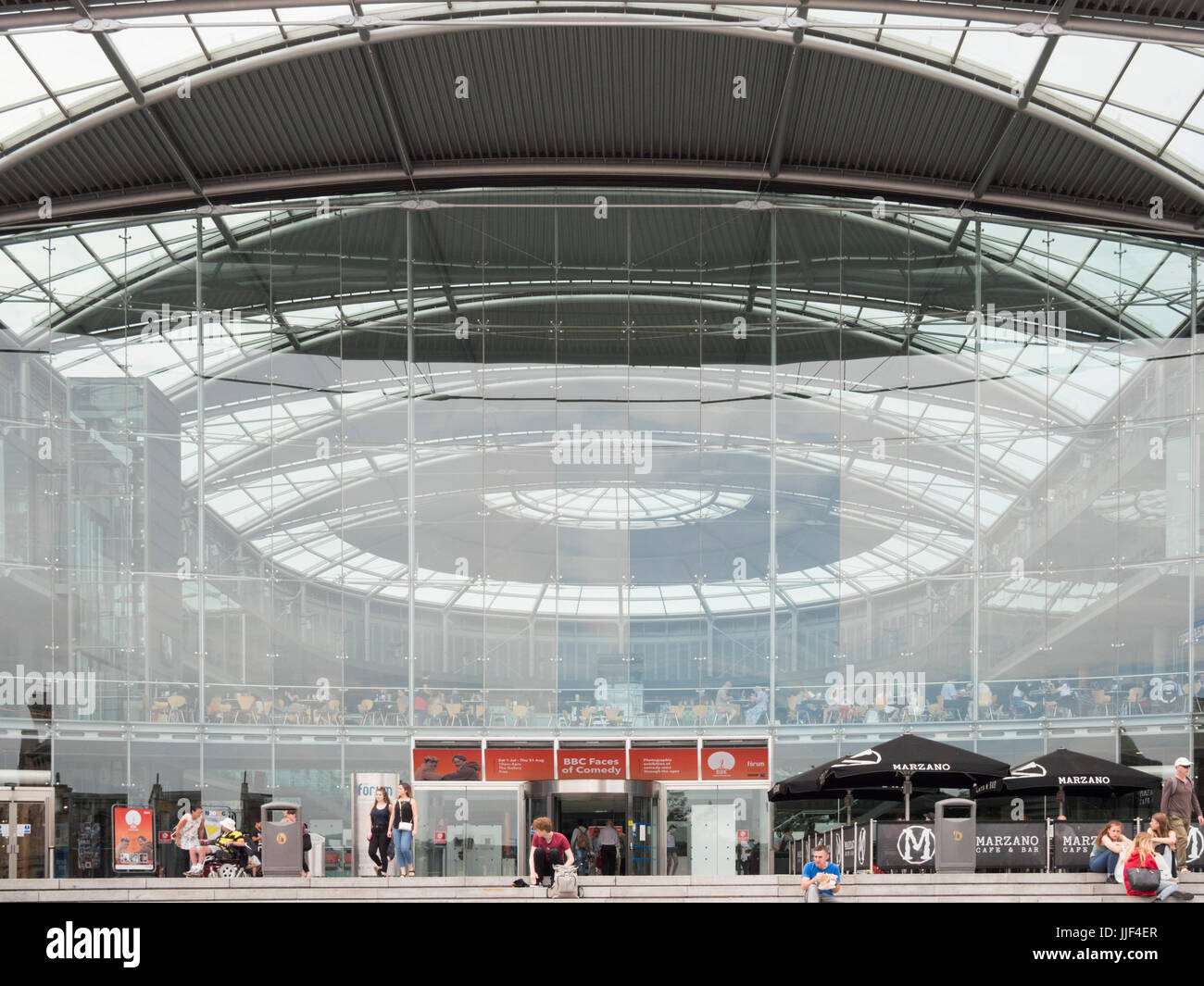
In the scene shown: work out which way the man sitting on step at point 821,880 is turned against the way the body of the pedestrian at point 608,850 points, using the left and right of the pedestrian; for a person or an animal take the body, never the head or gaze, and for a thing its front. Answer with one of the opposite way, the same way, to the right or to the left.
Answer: the opposite way

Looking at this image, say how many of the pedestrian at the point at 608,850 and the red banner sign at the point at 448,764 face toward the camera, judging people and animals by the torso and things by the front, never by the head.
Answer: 1

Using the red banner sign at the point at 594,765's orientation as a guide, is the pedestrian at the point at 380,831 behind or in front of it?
in front

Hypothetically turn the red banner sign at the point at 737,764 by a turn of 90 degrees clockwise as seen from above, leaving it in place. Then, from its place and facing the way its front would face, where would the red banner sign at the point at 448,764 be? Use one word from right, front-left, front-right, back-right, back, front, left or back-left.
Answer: front

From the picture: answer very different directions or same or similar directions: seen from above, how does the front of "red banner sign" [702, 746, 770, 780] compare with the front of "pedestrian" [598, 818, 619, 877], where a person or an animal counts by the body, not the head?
very different directions

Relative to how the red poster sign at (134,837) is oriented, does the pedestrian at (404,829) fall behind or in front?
in front

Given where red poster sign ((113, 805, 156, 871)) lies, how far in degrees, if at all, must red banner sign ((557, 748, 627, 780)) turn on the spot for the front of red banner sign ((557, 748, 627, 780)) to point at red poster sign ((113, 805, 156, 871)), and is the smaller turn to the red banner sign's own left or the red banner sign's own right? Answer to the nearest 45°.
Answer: approximately 90° to the red banner sign's own right

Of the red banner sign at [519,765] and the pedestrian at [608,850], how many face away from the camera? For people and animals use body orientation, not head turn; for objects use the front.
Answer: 1

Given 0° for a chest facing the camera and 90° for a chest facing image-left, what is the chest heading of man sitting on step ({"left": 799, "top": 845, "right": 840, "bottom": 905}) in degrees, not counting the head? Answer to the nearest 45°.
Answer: approximately 0°
